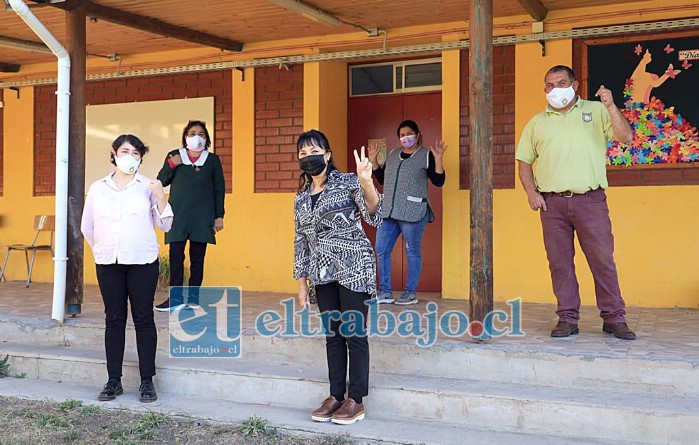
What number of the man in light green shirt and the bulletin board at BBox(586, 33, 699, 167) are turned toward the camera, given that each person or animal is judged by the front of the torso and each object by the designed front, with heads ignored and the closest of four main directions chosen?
2

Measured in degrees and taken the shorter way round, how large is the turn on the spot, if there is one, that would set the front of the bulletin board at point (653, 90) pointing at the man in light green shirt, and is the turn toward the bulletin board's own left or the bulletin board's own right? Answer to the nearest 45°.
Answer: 0° — it already faces them

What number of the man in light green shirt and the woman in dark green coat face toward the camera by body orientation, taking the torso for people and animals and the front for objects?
2

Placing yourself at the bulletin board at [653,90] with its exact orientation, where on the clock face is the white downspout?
The white downspout is roughly at 2 o'clock from the bulletin board.

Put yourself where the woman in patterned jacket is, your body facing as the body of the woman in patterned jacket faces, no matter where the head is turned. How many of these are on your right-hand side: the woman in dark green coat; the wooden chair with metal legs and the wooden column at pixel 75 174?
3

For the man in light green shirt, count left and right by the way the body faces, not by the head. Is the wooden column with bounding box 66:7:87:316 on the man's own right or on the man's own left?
on the man's own right

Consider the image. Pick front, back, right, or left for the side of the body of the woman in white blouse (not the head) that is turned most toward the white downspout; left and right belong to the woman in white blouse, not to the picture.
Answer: back

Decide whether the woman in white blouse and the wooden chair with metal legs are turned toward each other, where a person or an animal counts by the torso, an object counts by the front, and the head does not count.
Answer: no

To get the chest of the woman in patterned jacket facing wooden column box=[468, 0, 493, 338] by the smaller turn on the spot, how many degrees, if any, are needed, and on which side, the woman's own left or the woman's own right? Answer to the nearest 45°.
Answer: approximately 180°

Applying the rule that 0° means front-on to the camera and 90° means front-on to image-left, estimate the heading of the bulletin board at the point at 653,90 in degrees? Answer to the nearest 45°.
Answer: approximately 0°

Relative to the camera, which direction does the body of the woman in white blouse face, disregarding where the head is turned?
toward the camera

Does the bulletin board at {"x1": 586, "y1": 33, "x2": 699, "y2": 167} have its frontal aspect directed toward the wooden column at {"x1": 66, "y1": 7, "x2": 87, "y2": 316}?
no

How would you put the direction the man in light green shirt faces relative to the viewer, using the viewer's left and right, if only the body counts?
facing the viewer

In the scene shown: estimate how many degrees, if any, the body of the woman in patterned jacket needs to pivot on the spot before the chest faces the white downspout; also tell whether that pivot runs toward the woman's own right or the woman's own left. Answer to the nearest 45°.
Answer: approximately 90° to the woman's own right

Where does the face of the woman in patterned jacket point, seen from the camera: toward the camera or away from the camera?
toward the camera

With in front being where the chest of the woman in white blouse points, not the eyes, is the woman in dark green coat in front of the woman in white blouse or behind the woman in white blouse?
behind
